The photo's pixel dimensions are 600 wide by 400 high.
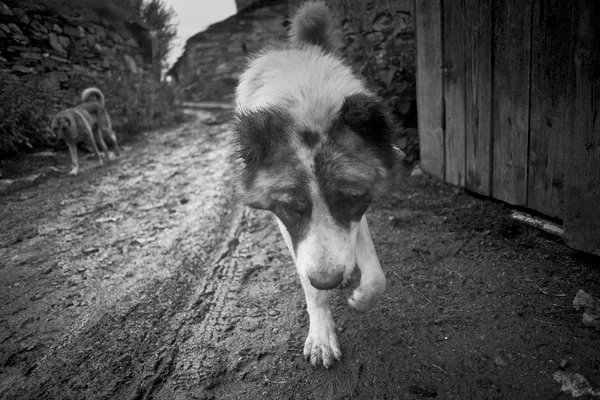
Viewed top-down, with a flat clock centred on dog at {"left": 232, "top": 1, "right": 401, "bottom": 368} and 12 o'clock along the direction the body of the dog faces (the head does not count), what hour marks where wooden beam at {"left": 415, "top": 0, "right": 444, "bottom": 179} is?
The wooden beam is roughly at 7 o'clock from the dog.

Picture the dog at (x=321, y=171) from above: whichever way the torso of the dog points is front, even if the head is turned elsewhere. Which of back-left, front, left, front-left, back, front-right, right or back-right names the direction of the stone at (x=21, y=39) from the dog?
back-right

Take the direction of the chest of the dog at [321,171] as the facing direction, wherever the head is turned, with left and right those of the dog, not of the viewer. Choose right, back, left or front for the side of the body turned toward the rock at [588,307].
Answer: left

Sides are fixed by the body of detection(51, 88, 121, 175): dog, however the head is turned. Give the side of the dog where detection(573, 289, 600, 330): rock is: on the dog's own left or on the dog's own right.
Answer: on the dog's own left

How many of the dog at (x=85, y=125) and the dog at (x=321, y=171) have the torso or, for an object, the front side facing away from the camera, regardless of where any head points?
0

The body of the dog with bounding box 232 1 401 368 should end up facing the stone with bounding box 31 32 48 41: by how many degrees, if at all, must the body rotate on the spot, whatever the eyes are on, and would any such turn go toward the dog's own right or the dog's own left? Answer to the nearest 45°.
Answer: approximately 135° to the dog's own right

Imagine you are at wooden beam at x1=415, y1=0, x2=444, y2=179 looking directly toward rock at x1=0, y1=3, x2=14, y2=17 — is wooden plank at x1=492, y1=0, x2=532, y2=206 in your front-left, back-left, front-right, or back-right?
back-left
